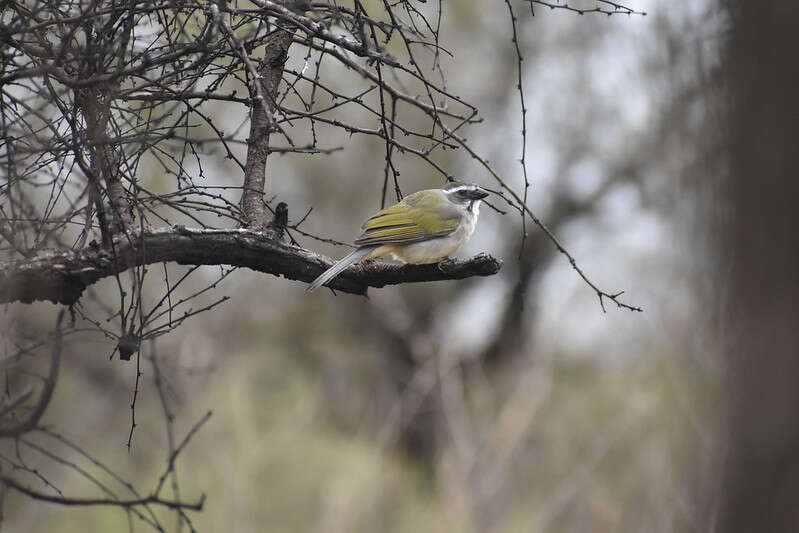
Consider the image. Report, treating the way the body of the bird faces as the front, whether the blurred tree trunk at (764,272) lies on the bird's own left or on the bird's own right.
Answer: on the bird's own right

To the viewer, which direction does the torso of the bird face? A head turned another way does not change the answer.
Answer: to the viewer's right

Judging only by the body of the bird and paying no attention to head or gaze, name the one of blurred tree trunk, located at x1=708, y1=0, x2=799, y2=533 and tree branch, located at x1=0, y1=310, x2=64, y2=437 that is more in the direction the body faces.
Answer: the blurred tree trunk

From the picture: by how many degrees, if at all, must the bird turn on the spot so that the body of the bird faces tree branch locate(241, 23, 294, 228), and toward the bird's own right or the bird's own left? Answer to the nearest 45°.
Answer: approximately 135° to the bird's own right

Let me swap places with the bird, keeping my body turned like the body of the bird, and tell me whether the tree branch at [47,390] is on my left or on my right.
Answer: on my right
